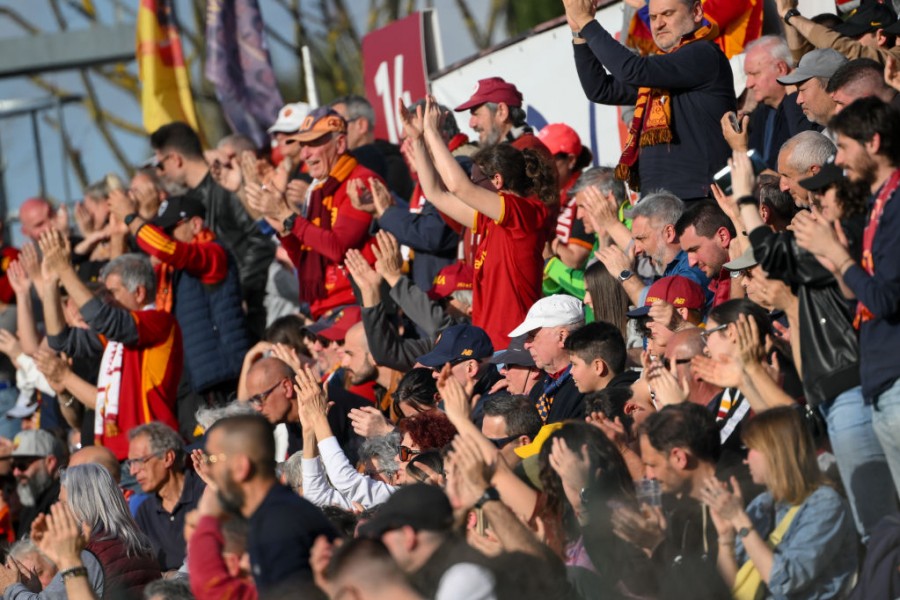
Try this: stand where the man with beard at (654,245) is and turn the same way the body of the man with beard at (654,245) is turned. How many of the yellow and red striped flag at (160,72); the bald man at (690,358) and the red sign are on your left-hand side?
1

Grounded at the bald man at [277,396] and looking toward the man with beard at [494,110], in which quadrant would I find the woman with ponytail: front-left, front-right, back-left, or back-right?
front-right

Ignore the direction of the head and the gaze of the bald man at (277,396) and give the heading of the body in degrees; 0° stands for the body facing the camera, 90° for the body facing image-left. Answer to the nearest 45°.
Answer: approximately 45°

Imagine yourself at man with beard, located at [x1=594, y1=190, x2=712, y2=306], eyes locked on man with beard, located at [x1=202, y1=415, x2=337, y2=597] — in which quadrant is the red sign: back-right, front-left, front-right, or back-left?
back-right

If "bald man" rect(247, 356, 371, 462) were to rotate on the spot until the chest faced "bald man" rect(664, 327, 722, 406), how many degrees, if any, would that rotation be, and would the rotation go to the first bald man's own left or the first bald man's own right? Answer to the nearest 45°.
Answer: approximately 180°

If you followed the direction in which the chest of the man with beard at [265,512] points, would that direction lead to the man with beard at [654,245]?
no

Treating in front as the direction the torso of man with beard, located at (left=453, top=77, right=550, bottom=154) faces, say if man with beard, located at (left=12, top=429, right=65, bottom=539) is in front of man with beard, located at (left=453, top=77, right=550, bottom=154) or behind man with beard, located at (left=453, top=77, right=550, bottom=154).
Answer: in front

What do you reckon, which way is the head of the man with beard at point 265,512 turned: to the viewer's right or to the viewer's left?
to the viewer's left

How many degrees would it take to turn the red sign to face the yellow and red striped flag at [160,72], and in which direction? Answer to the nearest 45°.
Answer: approximately 90° to its right

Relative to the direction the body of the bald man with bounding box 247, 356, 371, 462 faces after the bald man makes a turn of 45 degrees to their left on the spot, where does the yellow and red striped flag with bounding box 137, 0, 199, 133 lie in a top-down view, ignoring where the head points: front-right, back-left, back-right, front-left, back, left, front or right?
back
